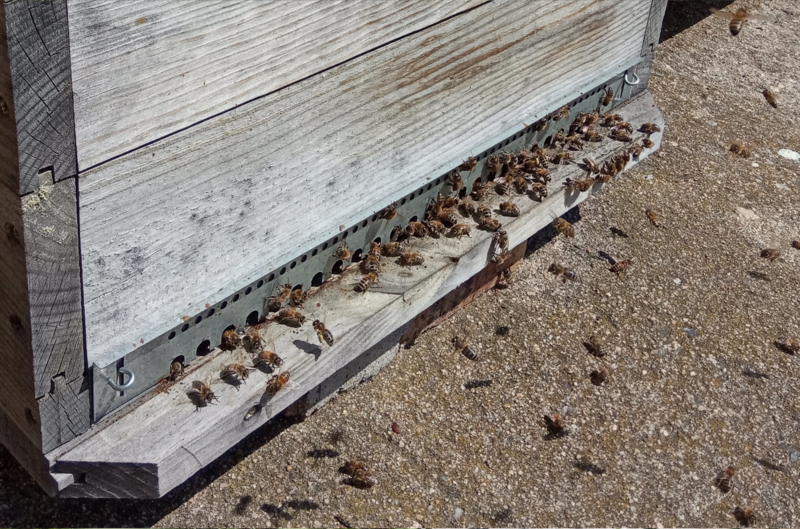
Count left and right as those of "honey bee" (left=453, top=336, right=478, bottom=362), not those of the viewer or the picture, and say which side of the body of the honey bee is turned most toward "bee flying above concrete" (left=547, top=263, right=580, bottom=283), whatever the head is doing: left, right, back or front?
right

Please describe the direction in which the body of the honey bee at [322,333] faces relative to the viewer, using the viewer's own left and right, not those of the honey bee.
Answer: facing away from the viewer and to the left of the viewer

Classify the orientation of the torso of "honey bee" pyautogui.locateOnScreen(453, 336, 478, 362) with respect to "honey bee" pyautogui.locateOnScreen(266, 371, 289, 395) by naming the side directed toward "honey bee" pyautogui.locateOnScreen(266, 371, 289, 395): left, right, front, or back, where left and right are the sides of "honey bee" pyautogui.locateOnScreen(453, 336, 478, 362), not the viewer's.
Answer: left

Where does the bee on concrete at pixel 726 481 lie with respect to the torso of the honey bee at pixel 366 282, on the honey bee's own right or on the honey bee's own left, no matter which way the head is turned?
on the honey bee's own right

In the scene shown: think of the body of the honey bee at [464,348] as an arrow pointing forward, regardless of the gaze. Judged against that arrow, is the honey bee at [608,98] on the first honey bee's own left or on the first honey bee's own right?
on the first honey bee's own right

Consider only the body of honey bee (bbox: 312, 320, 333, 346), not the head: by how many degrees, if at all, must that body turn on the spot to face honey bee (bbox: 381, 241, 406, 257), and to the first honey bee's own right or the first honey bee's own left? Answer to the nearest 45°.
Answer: approximately 90° to the first honey bee's own right

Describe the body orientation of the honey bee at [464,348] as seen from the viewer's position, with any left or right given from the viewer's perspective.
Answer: facing away from the viewer and to the left of the viewer

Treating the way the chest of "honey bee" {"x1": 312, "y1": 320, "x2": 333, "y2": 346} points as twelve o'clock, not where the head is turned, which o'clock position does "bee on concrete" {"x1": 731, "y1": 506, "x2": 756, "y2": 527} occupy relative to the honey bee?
The bee on concrete is roughly at 5 o'clock from the honey bee.
